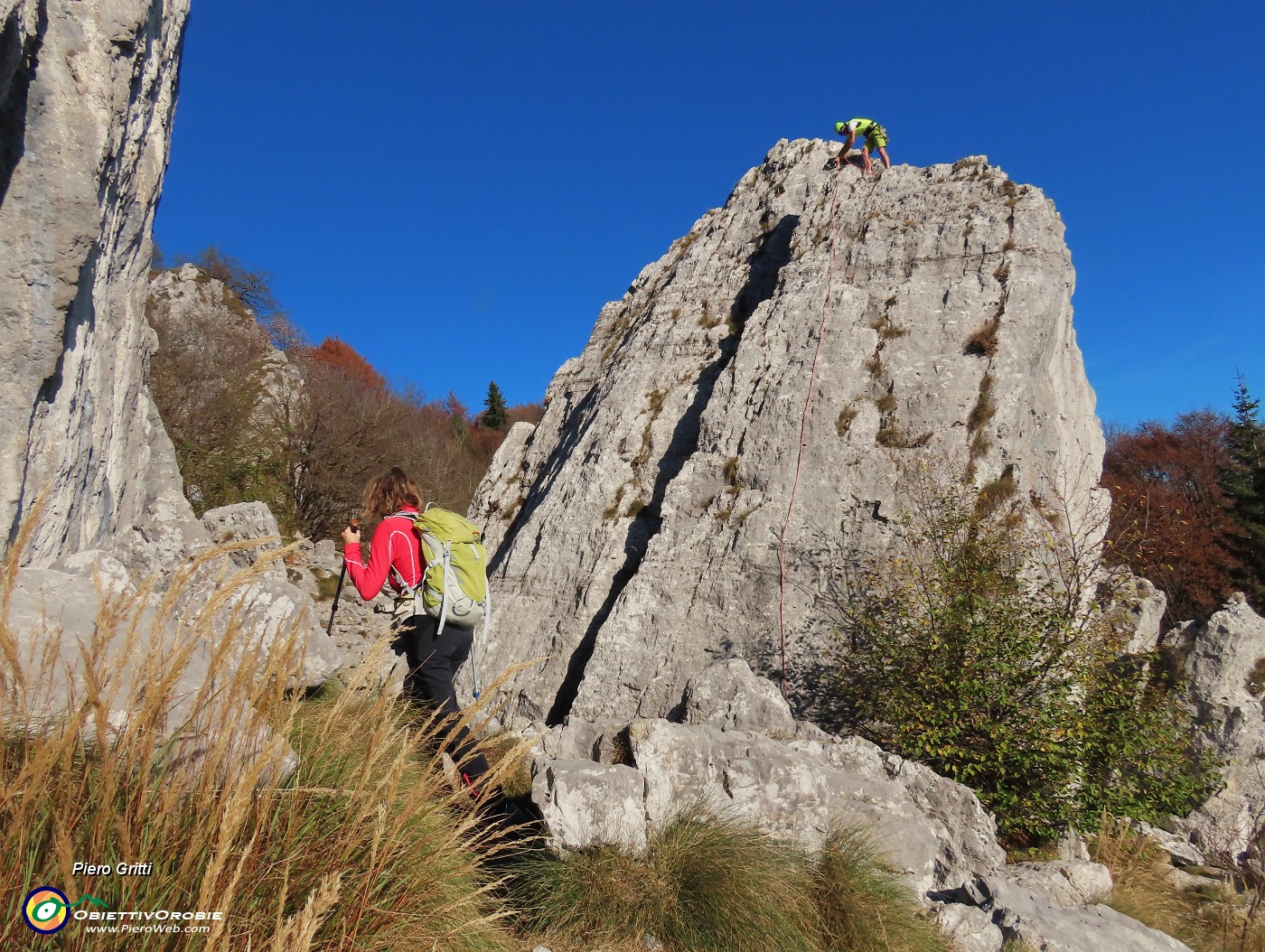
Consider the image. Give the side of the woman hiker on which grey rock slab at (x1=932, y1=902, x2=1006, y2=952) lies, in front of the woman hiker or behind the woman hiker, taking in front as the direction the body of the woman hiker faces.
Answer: behind

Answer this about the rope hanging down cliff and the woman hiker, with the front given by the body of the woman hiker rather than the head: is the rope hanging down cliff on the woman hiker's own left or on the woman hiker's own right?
on the woman hiker's own right

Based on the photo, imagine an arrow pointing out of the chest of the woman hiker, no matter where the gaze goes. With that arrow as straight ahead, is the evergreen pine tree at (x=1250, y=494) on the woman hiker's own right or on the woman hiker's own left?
on the woman hiker's own right

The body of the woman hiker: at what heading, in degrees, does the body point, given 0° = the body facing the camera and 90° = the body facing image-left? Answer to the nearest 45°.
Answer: approximately 135°

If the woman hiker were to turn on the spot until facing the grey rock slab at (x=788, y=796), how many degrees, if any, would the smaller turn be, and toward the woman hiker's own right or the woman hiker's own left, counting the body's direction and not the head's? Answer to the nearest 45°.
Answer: approximately 135° to the woman hiker's own right

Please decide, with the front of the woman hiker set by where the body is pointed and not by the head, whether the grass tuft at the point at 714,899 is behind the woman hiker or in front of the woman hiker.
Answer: behind
